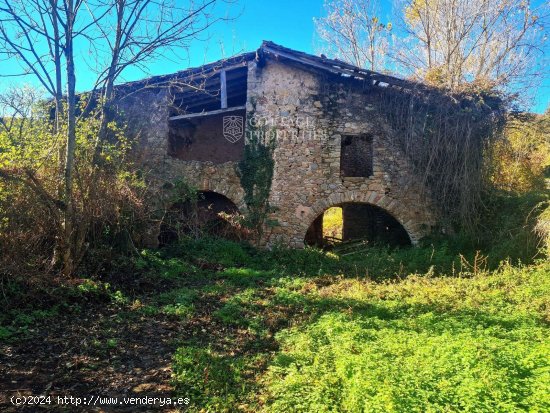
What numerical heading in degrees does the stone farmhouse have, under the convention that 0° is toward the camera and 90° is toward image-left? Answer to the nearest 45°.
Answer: approximately 0°
